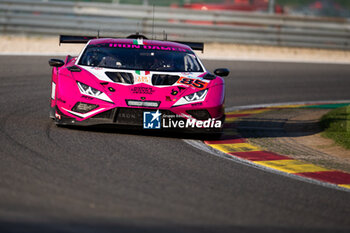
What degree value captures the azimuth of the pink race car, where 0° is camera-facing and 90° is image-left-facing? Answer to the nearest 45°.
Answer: approximately 0°
